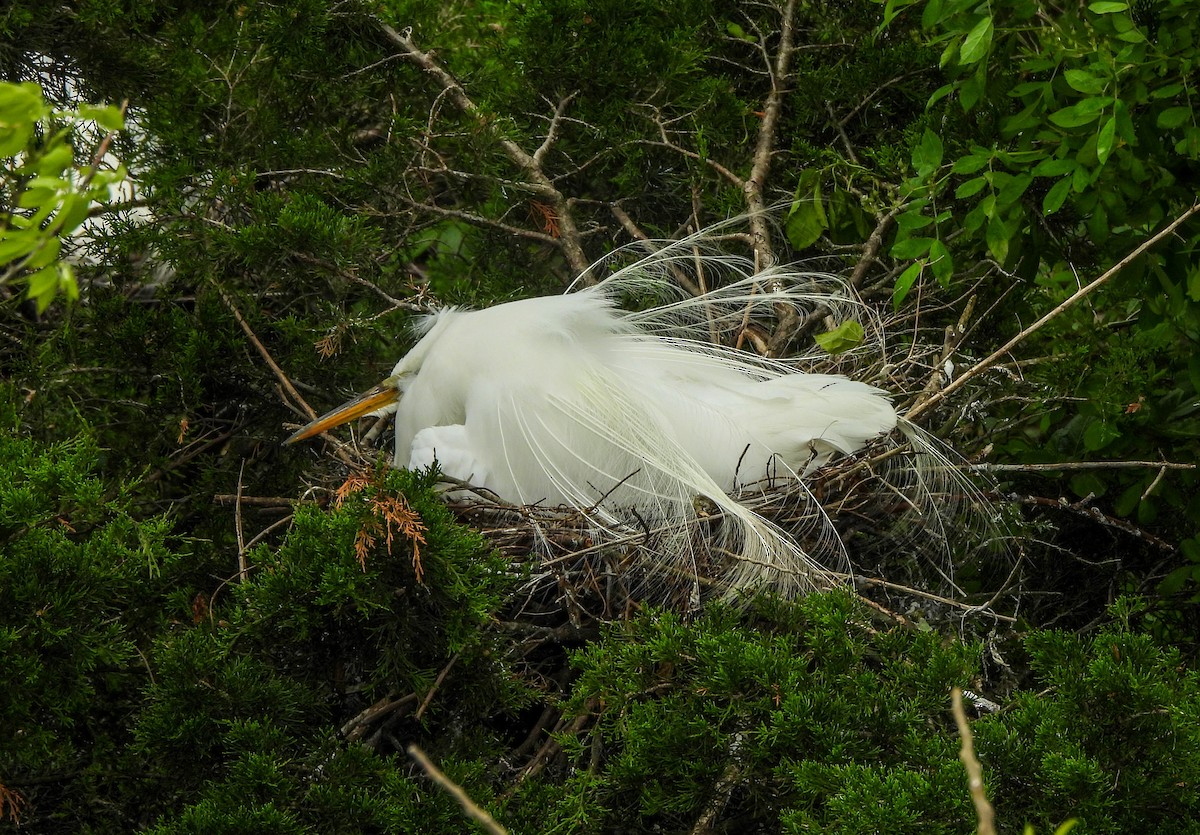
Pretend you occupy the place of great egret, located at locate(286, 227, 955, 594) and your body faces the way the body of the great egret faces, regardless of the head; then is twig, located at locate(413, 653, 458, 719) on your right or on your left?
on your left

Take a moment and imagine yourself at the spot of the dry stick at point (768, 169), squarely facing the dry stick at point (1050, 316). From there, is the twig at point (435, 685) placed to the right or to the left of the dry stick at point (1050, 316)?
right

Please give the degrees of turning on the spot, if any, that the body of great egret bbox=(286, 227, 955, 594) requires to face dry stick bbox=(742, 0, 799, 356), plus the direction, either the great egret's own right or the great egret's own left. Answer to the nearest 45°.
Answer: approximately 135° to the great egret's own right

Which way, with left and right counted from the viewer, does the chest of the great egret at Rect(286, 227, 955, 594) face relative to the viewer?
facing to the left of the viewer

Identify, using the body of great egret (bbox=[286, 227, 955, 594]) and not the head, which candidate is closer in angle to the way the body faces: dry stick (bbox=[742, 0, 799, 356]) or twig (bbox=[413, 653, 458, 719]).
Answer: the twig

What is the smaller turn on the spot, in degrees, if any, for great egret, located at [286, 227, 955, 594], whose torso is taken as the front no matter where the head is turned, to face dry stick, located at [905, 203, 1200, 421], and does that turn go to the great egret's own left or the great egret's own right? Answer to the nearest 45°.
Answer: approximately 135° to the great egret's own left
